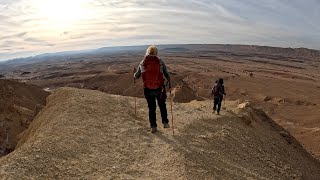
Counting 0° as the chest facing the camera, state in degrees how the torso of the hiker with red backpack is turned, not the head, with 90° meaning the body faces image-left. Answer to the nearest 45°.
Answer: approximately 180°
